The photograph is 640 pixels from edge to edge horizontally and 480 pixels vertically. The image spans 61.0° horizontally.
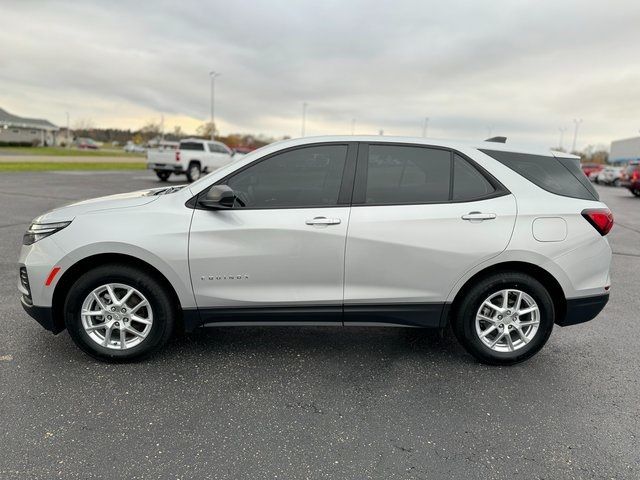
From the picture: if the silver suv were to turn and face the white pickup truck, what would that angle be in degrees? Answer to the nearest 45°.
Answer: approximately 90° to its right

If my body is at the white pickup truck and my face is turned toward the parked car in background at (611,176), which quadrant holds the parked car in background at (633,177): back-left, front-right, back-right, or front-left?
front-right

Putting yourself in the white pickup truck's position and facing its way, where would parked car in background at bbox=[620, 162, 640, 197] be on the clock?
The parked car in background is roughly at 2 o'clock from the white pickup truck.

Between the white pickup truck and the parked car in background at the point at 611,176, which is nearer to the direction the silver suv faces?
the white pickup truck

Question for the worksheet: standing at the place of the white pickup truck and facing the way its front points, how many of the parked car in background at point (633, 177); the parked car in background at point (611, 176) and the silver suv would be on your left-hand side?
0

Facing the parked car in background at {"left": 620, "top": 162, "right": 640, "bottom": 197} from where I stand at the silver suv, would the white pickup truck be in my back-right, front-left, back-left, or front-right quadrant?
front-left

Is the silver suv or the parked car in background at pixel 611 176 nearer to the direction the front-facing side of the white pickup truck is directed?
the parked car in background

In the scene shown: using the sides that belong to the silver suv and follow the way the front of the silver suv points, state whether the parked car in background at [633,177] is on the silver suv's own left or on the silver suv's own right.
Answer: on the silver suv's own right

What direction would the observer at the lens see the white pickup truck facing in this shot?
facing away from the viewer and to the right of the viewer

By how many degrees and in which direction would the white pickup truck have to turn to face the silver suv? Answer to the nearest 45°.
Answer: approximately 135° to its right

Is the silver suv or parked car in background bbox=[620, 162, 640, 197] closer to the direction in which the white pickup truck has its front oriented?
the parked car in background

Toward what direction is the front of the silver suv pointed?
to the viewer's left

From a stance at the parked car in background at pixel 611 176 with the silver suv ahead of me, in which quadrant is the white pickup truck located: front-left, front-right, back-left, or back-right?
front-right

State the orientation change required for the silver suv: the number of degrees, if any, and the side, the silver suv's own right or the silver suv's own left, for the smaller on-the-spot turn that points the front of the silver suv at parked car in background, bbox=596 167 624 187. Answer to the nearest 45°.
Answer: approximately 135° to the silver suv's own right

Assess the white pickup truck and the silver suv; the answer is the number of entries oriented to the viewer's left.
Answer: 1
